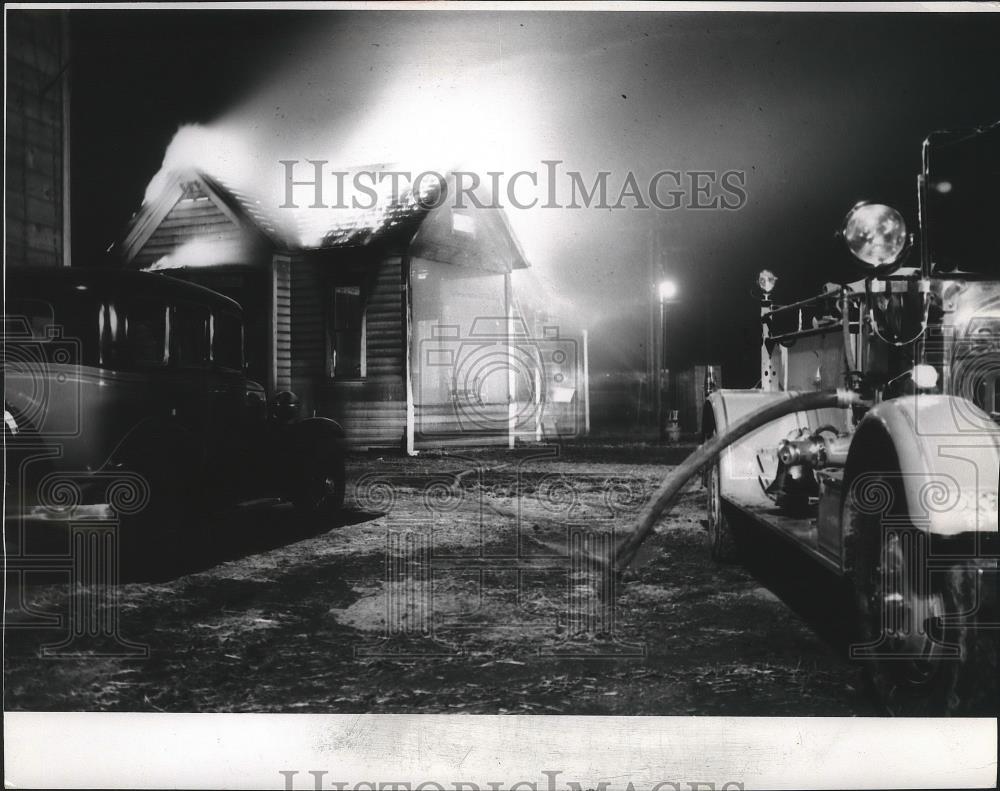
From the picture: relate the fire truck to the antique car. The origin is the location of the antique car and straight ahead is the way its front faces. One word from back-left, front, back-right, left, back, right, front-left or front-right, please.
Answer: right

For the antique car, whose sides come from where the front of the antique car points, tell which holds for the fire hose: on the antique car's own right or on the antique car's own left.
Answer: on the antique car's own right

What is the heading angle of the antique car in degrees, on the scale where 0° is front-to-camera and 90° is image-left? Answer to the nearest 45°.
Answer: approximately 225°
